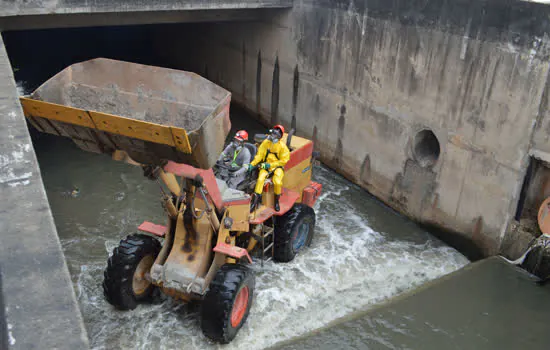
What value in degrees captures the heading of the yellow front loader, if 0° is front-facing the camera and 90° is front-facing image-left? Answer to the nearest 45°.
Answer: approximately 45°

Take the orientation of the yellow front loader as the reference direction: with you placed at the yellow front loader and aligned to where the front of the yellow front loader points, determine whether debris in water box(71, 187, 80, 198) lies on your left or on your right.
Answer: on your right

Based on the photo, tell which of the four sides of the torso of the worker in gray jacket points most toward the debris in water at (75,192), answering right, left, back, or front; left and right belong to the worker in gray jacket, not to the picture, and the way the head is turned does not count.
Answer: right
